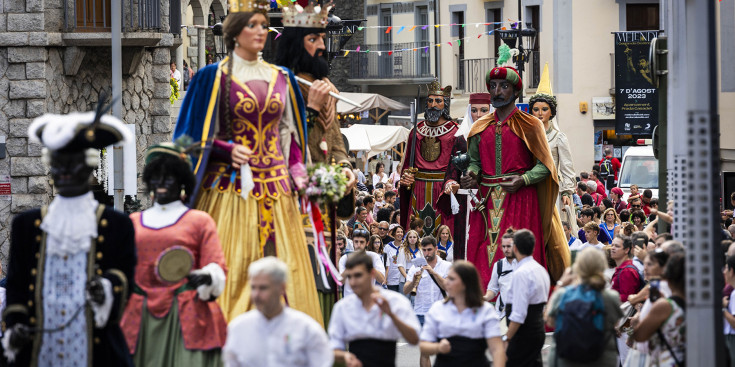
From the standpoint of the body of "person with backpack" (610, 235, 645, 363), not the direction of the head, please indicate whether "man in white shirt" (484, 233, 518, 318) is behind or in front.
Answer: in front

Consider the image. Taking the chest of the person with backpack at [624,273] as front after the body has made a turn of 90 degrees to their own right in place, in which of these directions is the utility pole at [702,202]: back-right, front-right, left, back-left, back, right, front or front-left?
back

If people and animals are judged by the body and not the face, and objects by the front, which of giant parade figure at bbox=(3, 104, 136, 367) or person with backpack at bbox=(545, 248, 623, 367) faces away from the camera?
the person with backpack

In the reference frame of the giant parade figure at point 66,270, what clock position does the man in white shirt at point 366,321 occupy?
The man in white shirt is roughly at 9 o'clock from the giant parade figure.

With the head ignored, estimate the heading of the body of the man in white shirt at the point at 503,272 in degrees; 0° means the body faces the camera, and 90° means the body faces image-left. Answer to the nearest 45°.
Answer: approximately 315°

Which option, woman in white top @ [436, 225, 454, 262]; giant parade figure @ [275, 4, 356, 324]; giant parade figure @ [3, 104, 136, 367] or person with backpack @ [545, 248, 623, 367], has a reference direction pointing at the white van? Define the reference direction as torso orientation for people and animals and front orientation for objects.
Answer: the person with backpack

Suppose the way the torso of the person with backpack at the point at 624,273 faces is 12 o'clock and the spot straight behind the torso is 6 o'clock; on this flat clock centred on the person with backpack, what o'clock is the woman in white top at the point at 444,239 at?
The woman in white top is roughly at 2 o'clock from the person with backpack.

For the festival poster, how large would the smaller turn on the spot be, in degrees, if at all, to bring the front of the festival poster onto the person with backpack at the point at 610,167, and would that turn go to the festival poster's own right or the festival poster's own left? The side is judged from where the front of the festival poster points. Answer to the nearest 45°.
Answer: approximately 180°

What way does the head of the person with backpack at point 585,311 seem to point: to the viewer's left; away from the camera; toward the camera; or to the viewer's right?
away from the camera

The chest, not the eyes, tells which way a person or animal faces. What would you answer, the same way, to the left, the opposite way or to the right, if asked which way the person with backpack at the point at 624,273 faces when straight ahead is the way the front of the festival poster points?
to the right

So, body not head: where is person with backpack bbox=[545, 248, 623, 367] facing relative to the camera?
away from the camera

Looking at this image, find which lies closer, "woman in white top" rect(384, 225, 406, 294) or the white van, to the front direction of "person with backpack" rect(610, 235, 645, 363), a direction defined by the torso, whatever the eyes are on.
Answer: the woman in white top

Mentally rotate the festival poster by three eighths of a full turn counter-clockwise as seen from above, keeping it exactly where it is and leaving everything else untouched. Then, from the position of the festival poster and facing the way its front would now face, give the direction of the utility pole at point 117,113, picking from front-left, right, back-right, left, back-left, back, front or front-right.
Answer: back
